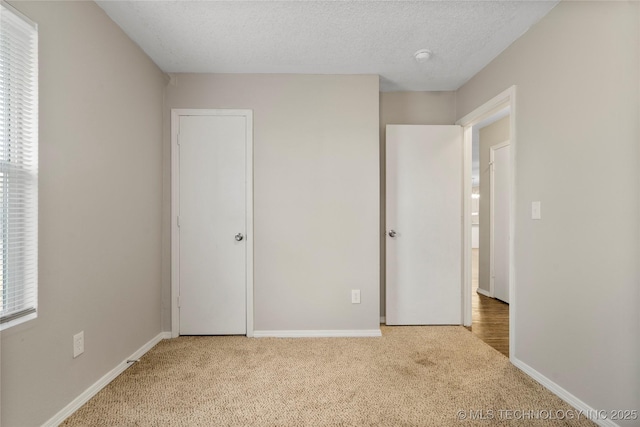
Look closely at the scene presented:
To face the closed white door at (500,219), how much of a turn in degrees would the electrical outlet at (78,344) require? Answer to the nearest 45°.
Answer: approximately 45° to its left

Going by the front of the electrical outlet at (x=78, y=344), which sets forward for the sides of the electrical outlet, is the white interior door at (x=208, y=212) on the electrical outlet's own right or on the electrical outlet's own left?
on the electrical outlet's own left

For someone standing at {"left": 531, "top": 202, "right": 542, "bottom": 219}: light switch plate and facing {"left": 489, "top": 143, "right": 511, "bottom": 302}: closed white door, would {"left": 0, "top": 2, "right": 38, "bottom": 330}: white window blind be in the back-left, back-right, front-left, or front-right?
back-left

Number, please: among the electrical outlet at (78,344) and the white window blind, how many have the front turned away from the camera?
0

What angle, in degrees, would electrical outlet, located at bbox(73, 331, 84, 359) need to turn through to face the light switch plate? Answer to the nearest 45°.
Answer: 0° — it already faces it

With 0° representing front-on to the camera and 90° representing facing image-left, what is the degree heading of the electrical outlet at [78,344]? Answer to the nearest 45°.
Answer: approximately 315°

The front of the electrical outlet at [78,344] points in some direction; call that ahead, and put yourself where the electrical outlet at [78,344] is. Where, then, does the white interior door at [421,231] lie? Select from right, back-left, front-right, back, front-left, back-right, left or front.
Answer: front-left

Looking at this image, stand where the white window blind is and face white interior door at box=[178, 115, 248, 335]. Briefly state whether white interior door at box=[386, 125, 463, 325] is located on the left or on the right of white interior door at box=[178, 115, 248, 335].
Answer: right

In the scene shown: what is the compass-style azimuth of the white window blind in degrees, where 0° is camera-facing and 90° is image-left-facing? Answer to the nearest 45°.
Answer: approximately 270°

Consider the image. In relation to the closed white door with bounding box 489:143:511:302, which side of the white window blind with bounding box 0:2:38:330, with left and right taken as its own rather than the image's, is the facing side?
front

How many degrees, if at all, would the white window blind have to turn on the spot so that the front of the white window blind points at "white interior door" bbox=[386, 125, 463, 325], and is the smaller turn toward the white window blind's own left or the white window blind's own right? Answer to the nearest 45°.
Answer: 0° — it already faces it

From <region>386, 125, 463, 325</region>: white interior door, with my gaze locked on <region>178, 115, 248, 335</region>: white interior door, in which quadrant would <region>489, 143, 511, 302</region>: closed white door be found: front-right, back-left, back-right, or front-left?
back-right
